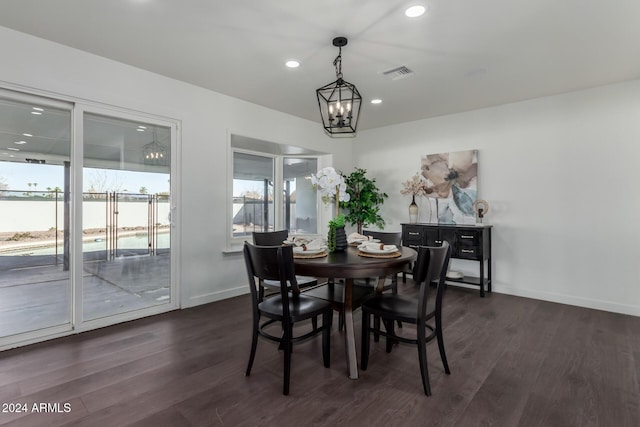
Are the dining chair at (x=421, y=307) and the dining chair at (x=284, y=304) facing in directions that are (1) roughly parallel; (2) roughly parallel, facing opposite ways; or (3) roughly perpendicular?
roughly perpendicular

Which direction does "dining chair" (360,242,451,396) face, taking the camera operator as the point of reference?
facing away from the viewer and to the left of the viewer

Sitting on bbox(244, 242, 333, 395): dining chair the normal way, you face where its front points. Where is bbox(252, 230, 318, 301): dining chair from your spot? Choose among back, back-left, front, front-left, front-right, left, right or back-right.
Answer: front-left

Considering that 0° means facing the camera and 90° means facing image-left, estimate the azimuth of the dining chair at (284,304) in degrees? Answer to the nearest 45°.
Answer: approximately 225°

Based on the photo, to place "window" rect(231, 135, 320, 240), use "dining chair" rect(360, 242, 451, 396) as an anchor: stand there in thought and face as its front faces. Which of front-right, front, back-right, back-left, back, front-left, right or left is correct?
front

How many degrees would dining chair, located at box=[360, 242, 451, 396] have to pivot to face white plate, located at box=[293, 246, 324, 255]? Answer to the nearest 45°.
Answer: approximately 45° to its left

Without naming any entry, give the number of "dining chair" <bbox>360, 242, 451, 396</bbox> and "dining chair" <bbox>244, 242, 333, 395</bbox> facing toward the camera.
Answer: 0

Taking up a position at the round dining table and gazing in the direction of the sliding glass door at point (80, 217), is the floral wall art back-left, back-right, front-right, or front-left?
back-right

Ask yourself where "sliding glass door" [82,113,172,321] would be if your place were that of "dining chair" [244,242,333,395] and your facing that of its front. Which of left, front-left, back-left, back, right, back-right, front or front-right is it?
left

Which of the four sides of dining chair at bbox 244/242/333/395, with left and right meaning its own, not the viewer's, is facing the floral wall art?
front

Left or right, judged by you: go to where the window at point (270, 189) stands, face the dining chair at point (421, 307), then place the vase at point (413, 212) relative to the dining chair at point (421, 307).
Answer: left

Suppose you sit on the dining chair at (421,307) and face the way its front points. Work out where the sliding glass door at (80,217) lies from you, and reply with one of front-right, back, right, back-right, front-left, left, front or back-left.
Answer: front-left

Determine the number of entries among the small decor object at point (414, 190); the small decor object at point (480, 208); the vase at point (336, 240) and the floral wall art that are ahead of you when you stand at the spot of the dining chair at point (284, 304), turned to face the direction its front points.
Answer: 4

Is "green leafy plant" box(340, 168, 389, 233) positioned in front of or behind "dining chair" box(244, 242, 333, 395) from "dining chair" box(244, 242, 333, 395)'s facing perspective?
in front

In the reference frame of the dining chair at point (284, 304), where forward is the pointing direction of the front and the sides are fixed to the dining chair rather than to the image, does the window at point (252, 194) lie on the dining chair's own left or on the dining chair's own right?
on the dining chair's own left

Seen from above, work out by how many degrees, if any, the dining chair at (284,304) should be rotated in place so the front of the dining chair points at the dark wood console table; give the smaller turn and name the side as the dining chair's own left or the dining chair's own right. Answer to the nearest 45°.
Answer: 0° — it already faces it
